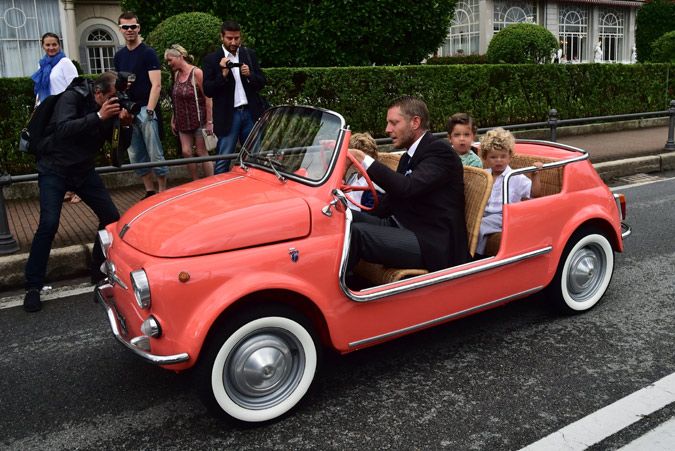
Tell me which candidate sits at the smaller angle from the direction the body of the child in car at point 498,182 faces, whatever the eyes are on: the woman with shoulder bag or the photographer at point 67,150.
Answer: the photographer

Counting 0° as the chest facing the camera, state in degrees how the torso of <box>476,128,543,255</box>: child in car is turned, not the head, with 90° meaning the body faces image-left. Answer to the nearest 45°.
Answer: approximately 45°

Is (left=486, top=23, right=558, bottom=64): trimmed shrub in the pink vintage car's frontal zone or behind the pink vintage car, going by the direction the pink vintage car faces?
behind

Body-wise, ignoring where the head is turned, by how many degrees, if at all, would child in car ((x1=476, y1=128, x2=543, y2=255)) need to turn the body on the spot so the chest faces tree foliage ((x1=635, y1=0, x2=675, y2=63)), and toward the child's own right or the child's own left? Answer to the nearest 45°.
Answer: approximately 135° to the child's own right

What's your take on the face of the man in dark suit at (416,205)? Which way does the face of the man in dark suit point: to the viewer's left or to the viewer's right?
to the viewer's left

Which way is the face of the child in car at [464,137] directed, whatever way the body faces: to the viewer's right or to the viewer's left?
to the viewer's left

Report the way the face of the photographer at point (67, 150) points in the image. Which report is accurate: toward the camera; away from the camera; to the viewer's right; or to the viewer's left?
to the viewer's right

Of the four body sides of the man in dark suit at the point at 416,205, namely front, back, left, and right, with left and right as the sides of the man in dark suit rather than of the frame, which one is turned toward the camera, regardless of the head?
left

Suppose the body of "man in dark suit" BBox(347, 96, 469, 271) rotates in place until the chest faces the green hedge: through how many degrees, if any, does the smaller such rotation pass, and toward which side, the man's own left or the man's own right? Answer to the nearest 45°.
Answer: approximately 90° to the man's own right
